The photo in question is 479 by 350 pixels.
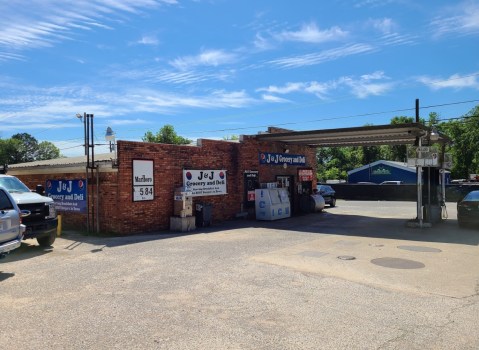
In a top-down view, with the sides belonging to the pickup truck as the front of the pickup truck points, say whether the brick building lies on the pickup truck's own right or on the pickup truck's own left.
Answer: on the pickup truck's own left

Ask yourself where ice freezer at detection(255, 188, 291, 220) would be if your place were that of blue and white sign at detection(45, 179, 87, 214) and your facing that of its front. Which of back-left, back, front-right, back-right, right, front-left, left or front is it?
back-left

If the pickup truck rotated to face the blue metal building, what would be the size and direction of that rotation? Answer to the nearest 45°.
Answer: approximately 90° to its left

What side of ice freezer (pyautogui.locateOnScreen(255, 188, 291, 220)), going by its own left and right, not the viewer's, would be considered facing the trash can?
right

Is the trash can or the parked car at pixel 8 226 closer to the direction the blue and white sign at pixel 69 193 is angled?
the parked car

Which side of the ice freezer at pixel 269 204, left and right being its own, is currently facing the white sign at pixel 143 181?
right

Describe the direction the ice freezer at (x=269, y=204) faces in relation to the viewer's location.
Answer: facing the viewer and to the right of the viewer

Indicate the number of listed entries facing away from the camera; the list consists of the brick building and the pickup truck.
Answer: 0

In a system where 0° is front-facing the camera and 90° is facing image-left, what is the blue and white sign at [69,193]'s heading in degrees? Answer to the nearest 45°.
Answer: approximately 45°

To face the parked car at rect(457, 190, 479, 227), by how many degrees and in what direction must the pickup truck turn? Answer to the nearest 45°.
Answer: approximately 45° to its left

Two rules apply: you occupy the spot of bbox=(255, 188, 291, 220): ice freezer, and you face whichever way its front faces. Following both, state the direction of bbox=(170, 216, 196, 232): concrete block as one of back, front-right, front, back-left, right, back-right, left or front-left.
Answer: right
